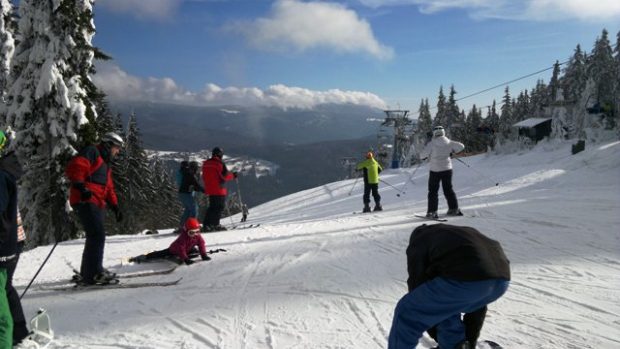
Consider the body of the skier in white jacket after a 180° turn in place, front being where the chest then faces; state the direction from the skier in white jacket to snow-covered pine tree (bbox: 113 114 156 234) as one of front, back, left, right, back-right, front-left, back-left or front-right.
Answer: back-right

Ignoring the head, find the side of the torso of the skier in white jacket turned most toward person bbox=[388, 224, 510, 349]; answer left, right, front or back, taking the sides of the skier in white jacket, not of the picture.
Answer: back

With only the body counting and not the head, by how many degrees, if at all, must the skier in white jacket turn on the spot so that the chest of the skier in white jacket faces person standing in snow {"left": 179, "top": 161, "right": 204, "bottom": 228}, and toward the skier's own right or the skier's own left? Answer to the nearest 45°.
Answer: approximately 90° to the skier's own left

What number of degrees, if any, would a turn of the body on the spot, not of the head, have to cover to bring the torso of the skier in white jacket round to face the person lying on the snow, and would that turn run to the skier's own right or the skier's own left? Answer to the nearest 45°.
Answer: approximately 135° to the skier's own left
